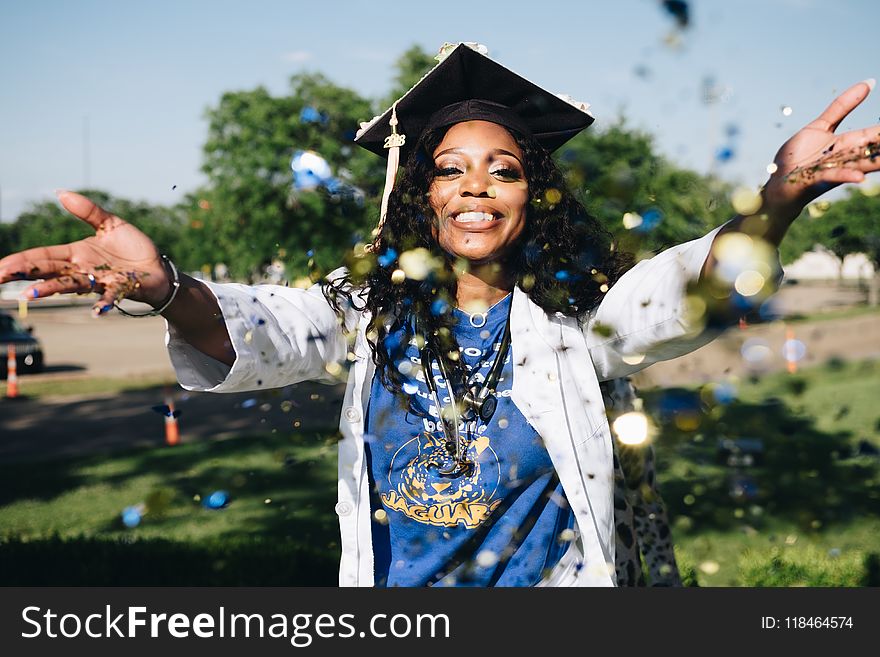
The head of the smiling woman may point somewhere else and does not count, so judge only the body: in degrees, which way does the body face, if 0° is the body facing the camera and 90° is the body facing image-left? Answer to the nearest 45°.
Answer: approximately 0°

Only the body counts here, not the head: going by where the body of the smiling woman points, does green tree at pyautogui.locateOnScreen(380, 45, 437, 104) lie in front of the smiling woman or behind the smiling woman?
behind

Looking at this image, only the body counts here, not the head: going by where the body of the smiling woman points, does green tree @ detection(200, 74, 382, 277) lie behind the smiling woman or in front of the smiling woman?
behind
